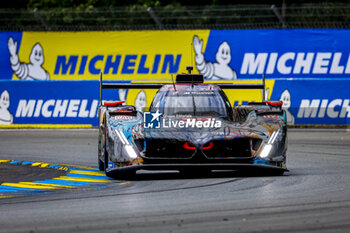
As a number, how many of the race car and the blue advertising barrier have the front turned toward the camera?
2

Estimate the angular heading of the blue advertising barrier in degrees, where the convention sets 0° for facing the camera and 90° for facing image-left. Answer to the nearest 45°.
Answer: approximately 0°

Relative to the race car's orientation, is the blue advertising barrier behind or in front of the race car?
behind

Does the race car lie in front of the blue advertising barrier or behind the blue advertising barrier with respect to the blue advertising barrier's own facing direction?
in front
